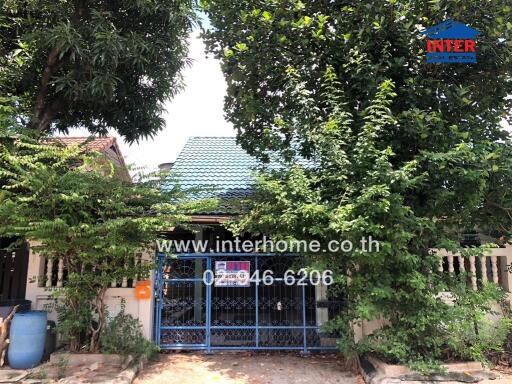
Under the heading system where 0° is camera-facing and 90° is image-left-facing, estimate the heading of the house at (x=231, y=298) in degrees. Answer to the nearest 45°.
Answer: approximately 0°

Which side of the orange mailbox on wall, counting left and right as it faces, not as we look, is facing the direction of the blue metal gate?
left

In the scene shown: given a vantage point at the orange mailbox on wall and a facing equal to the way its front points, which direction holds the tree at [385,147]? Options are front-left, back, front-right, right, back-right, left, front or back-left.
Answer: front-left

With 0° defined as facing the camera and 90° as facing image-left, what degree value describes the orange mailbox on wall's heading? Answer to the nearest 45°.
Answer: approximately 0°
